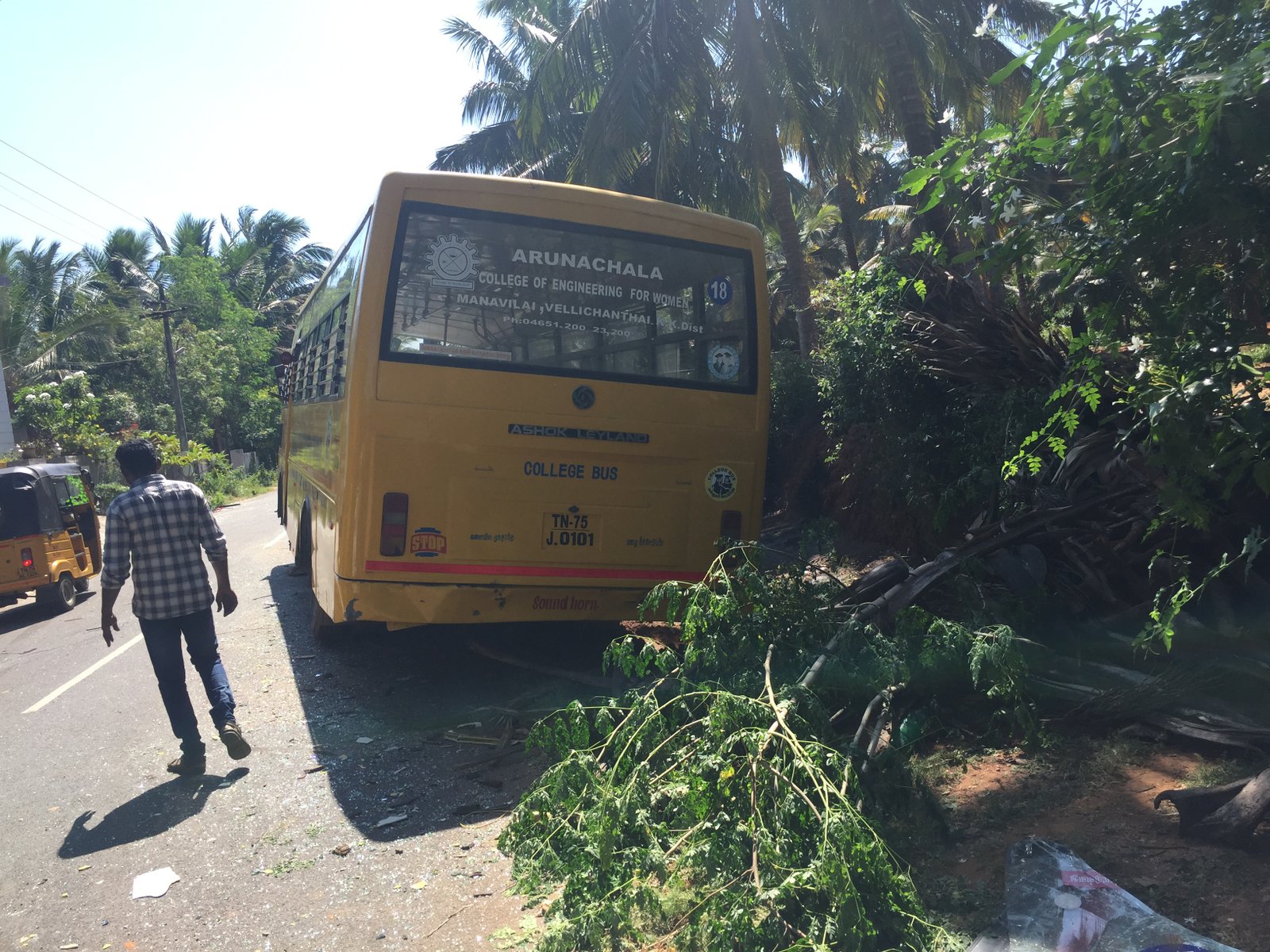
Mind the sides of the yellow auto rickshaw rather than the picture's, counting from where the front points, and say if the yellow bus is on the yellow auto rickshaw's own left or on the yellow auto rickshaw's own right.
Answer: on the yellow auto rickshaw's own right

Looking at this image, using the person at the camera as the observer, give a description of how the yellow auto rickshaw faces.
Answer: facing away from the viewer and to the right of the viewer

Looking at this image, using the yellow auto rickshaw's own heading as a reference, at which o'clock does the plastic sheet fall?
The plastic sheet is roughly at 4 o'clock from the yellow auto rickshaw.

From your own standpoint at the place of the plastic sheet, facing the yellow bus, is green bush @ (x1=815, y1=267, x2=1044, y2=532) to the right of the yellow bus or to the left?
right

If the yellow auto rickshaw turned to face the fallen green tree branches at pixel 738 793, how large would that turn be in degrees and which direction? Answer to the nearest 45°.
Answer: approximately 135° to its right

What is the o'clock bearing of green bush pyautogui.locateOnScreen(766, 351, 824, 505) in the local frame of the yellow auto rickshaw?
The green bush is roughly at 2 o'clock from the yellow auto rickshaw.

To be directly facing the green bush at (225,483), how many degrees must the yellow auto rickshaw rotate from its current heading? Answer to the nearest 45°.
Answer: approximately 45° to its left
